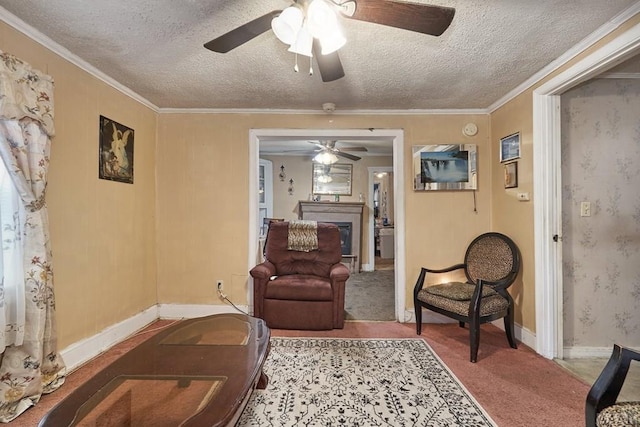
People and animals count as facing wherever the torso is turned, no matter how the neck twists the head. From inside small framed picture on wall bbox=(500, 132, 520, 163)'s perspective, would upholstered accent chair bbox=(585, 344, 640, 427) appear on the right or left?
on its left

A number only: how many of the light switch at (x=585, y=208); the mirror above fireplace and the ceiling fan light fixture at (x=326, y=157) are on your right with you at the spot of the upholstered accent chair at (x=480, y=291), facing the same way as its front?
2

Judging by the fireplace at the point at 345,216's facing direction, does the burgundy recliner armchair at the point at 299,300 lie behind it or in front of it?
in front

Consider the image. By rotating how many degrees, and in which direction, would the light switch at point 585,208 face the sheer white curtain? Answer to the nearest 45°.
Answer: approximately 45° to its right

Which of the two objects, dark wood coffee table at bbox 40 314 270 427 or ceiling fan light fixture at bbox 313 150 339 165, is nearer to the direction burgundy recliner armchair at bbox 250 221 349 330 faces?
the dark wood coffee table

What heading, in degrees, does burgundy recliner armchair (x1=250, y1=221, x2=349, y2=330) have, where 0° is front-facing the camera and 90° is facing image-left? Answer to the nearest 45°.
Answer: approximately 0°

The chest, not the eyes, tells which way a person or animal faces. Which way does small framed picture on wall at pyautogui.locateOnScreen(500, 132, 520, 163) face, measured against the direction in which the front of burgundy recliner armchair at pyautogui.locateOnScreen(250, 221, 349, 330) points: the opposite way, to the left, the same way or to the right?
to the right

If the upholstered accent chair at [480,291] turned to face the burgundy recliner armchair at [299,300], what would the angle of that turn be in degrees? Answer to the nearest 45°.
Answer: approximately 45° to its right

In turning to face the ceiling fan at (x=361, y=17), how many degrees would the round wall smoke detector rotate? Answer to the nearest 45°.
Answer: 0° — it already faces it

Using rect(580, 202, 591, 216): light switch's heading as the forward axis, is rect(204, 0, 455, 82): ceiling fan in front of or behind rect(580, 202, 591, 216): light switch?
in front

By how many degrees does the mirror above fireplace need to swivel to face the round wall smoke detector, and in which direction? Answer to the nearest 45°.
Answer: approximately 45° to its left

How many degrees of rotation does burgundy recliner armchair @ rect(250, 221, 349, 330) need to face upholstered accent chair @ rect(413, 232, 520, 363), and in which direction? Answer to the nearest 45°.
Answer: approximately 90° to its left
